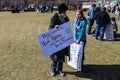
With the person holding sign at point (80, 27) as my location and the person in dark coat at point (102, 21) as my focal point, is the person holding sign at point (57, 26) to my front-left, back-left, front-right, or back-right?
back-left

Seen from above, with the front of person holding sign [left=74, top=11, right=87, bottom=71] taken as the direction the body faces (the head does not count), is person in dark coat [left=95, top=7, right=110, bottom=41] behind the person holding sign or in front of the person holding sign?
behind

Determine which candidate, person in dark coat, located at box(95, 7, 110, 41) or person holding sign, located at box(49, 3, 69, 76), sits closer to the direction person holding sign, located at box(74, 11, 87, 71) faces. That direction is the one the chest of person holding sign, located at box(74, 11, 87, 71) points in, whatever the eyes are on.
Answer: the person holding sign

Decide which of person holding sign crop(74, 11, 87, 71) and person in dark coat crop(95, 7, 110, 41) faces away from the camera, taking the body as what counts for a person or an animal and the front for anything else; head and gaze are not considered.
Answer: the person in dark coat

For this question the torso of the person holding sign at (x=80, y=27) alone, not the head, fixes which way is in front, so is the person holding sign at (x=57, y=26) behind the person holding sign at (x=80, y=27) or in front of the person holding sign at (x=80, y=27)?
in front

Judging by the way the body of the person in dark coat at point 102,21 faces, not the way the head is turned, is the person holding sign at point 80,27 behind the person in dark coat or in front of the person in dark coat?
behind

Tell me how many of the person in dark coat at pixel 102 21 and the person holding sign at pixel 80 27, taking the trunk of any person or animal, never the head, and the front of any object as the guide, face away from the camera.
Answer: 1

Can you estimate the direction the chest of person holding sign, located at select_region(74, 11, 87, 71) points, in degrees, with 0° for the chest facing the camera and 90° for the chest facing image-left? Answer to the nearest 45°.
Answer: approximately 45°

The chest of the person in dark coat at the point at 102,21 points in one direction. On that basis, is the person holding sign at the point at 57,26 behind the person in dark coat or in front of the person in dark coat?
behind

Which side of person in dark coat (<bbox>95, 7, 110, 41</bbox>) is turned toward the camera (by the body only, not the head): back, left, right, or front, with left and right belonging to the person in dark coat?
back
